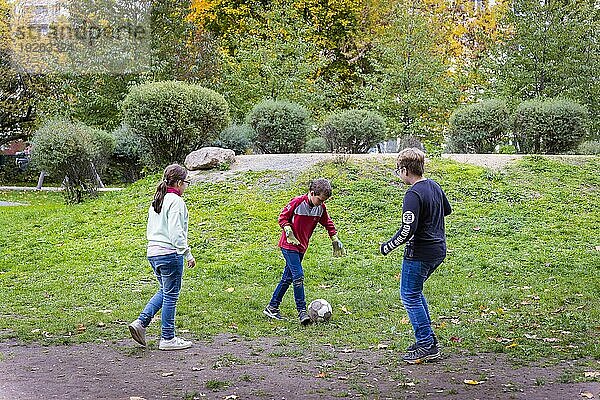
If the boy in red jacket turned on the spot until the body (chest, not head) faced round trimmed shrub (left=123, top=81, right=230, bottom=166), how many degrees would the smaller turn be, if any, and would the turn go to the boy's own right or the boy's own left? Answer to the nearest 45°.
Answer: approximately 135° to the boy's own left

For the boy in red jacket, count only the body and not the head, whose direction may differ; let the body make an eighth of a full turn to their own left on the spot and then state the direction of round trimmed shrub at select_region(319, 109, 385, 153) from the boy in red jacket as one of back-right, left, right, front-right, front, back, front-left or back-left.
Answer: left

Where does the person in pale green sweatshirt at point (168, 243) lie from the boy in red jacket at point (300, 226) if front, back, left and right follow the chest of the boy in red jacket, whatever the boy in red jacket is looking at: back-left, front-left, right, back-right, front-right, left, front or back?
right

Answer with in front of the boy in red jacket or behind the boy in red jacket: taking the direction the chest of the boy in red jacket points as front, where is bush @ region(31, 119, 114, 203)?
behind

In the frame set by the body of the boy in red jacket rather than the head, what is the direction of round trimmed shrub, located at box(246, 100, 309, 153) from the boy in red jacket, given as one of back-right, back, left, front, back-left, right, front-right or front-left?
back-left

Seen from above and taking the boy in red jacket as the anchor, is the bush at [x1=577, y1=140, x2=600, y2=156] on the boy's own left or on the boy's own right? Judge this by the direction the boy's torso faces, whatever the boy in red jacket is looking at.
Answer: on the boy's own left

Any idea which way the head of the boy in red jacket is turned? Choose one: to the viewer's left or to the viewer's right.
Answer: to the viewer's right

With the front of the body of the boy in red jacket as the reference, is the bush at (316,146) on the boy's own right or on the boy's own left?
on the boy's own left

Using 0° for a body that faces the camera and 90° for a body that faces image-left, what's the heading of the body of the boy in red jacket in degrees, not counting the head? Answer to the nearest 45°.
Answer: approximately 315°

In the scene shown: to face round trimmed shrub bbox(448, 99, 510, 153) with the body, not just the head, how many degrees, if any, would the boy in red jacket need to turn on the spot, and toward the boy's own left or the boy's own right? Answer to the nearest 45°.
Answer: approximately 135° to the boy's own left
